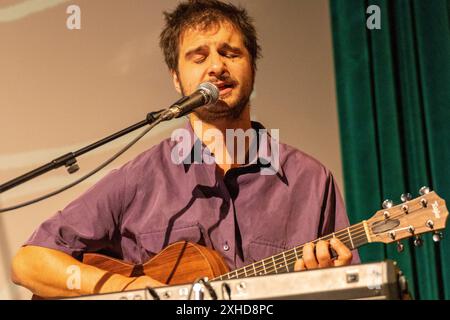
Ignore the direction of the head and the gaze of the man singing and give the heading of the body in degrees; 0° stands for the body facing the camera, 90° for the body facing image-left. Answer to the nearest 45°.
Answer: approximately 0°
